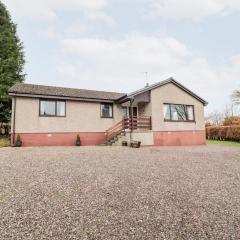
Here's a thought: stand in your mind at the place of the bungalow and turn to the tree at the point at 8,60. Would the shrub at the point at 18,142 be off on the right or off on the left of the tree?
left

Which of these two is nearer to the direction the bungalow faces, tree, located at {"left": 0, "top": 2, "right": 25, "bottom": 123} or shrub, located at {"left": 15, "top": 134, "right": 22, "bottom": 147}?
the shrub

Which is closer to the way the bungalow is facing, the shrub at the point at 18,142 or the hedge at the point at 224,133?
the shrub

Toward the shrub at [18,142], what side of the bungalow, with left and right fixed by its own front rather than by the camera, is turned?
right

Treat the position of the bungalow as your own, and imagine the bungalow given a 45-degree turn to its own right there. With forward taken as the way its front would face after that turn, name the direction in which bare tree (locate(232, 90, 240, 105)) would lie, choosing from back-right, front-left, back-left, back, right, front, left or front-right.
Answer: back

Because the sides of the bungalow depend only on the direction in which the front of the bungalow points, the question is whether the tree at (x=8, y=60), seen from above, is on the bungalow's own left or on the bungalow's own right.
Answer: on the bungalow's own right

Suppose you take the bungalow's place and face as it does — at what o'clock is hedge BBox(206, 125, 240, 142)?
The hedge is roughly at 8 o'clock from the bungalow.

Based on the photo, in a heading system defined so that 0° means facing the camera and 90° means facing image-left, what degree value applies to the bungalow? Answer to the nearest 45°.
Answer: approximately 0°
